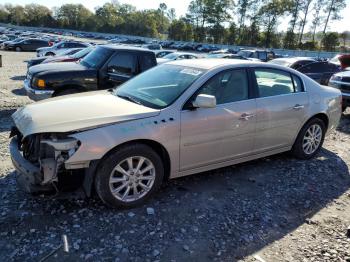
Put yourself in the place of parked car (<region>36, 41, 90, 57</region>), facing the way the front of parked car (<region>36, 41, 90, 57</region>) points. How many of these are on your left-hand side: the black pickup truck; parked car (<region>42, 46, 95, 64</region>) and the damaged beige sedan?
3

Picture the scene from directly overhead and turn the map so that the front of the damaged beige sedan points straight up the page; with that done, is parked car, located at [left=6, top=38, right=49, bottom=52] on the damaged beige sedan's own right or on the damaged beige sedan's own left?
on the damaged beige sedan's own right

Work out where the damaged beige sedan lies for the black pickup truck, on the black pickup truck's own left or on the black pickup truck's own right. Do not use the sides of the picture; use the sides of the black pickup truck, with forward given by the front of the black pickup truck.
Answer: on the black pickup truck's own left

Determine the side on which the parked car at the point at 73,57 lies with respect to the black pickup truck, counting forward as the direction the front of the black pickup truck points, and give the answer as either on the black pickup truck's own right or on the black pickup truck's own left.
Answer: on the black pickup truck's own right

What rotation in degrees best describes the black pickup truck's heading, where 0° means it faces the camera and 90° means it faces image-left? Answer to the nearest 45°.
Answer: approximately 45°

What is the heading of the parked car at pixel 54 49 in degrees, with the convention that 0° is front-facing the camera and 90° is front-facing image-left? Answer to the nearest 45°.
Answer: approximately 90°

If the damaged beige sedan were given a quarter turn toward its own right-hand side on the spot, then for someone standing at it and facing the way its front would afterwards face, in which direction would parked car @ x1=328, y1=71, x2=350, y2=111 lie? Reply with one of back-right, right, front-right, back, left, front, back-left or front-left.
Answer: right

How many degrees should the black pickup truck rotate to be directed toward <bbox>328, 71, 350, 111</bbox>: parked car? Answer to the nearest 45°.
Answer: approximately 135° to its left

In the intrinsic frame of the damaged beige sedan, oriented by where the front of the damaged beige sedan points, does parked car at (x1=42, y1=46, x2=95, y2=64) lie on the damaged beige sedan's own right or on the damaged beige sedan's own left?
on the damaged beige sedan's own right
